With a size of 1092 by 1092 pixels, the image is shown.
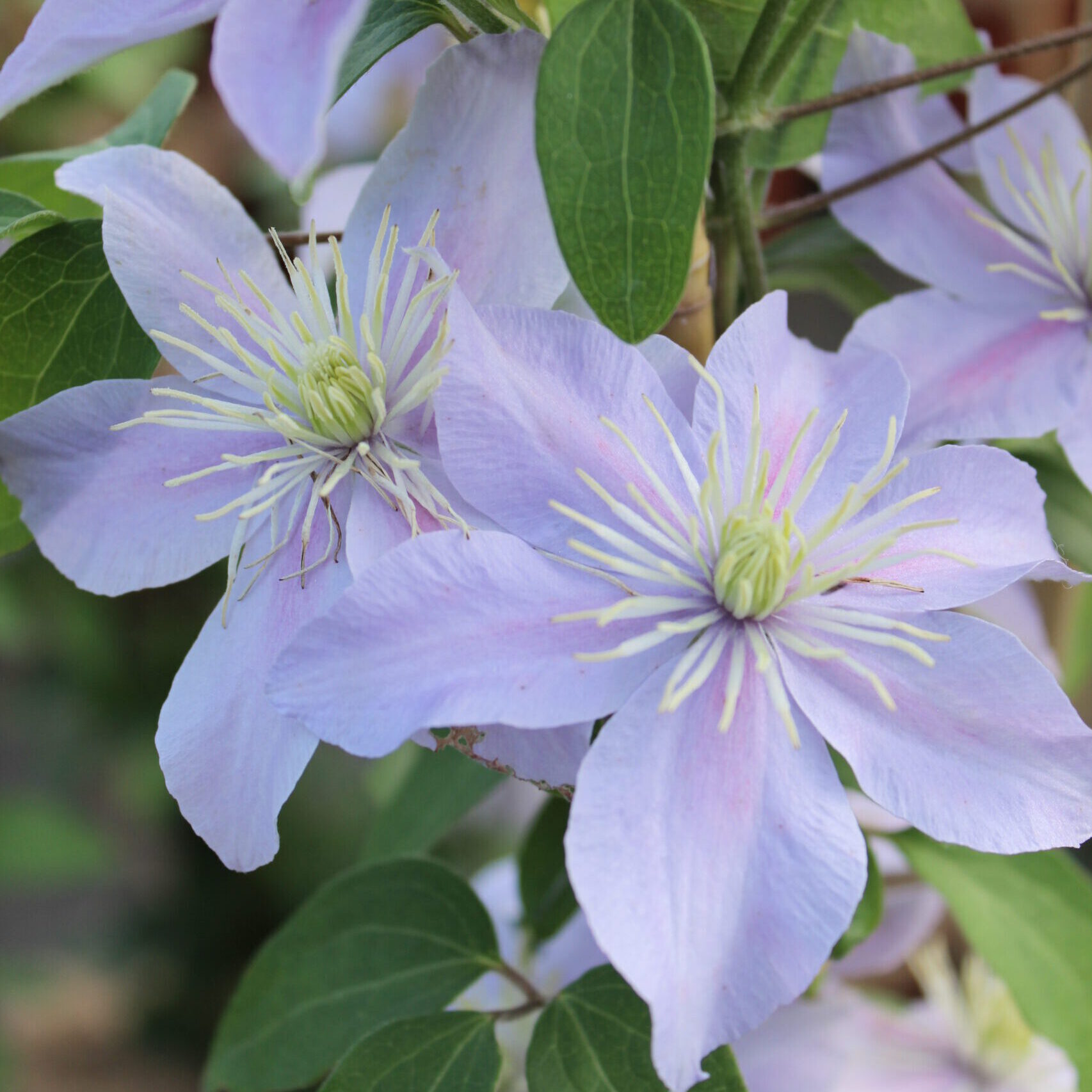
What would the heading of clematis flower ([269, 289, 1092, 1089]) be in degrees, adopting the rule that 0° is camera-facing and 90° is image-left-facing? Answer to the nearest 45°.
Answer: approximately 0°
